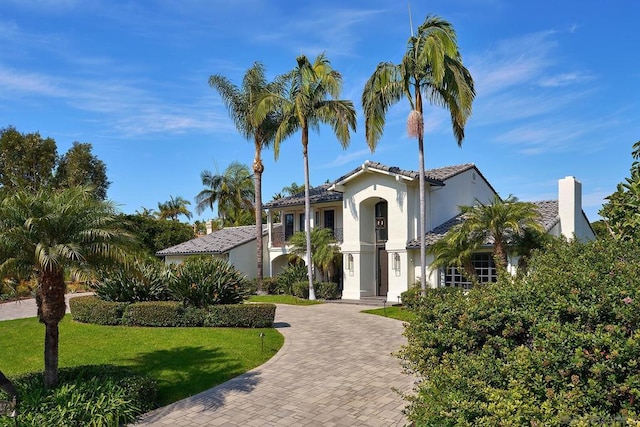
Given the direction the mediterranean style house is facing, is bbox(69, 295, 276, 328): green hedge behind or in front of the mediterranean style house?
in front

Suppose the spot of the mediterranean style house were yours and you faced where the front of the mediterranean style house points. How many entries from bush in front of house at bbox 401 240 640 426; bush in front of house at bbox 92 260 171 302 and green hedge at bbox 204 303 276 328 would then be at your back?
0

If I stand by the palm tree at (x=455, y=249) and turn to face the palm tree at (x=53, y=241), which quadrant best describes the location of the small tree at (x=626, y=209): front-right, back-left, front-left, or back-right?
front-left

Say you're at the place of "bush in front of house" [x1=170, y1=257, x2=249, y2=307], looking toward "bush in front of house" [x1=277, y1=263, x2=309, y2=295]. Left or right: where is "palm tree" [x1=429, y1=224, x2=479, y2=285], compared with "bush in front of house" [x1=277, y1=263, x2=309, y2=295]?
right

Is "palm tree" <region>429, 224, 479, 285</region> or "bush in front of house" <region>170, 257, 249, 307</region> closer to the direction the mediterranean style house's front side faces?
the bush in front of house

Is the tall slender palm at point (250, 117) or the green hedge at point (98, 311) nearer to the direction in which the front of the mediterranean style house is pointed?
the green hedge

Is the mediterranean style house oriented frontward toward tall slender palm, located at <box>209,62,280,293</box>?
no

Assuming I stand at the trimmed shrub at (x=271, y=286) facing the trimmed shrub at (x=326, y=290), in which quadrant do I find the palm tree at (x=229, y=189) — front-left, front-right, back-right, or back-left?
back-left

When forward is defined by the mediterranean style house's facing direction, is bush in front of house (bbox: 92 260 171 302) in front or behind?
in front

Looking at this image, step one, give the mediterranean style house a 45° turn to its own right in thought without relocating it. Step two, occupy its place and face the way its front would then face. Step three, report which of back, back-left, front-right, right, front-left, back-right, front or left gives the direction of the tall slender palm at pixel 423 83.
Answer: left

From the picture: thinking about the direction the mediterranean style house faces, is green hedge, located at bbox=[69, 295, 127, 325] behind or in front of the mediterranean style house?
in front
